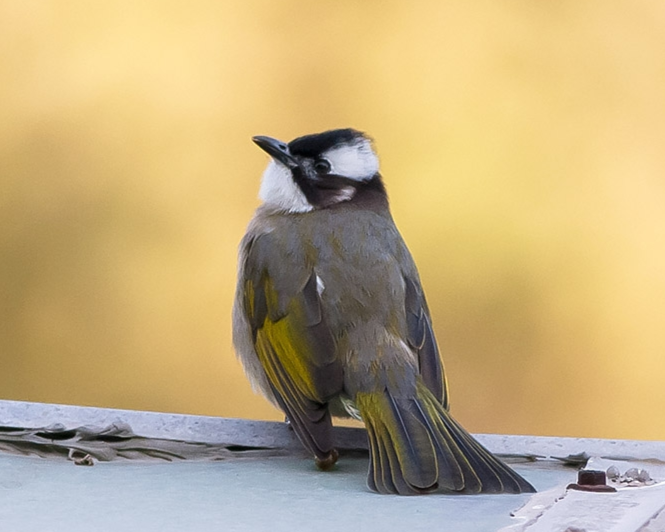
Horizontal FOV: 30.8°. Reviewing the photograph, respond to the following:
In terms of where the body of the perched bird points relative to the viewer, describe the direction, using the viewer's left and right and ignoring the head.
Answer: facing away from the viewer and to the left of the viewer
